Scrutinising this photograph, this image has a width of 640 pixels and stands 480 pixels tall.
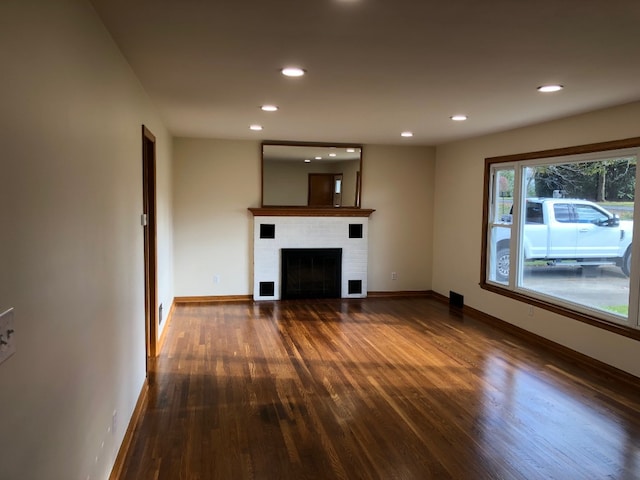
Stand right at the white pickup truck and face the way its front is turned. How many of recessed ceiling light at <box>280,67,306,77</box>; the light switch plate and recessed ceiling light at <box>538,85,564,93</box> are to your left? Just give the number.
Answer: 0

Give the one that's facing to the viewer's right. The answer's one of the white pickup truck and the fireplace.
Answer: the white pickup truck

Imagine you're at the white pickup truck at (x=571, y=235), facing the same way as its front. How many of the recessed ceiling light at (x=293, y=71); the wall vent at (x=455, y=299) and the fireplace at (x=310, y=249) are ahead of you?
0

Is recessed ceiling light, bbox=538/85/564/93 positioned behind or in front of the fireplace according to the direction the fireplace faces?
in front

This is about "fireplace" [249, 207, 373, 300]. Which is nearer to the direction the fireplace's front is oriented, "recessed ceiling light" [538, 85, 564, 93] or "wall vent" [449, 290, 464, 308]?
the recessed ceiling light

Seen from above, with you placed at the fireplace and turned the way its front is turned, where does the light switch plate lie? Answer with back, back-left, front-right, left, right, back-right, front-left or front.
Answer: front

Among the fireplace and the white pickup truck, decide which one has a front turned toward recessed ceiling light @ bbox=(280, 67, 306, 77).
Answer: the fireplace

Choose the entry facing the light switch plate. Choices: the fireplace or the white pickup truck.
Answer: the fireplace

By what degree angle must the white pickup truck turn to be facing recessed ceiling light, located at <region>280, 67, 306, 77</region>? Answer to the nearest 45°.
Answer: approximately 135° to its right

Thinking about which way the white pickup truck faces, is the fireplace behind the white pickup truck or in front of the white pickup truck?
behind

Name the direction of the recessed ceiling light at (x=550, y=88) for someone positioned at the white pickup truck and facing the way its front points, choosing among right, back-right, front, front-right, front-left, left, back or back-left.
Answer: right

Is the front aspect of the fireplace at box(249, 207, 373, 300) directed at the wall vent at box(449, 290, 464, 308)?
no

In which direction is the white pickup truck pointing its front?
to the viewer's right

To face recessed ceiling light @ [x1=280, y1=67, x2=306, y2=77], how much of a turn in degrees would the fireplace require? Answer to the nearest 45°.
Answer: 0° — it already faces it

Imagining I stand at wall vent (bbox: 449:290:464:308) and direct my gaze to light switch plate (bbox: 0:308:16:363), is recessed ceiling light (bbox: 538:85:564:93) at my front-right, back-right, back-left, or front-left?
front-left

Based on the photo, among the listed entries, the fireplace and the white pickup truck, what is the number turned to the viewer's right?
1

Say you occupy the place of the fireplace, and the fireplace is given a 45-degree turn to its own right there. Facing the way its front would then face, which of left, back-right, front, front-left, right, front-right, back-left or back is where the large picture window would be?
left

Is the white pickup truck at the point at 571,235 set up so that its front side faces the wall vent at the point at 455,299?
no

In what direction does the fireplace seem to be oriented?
toward the camera
